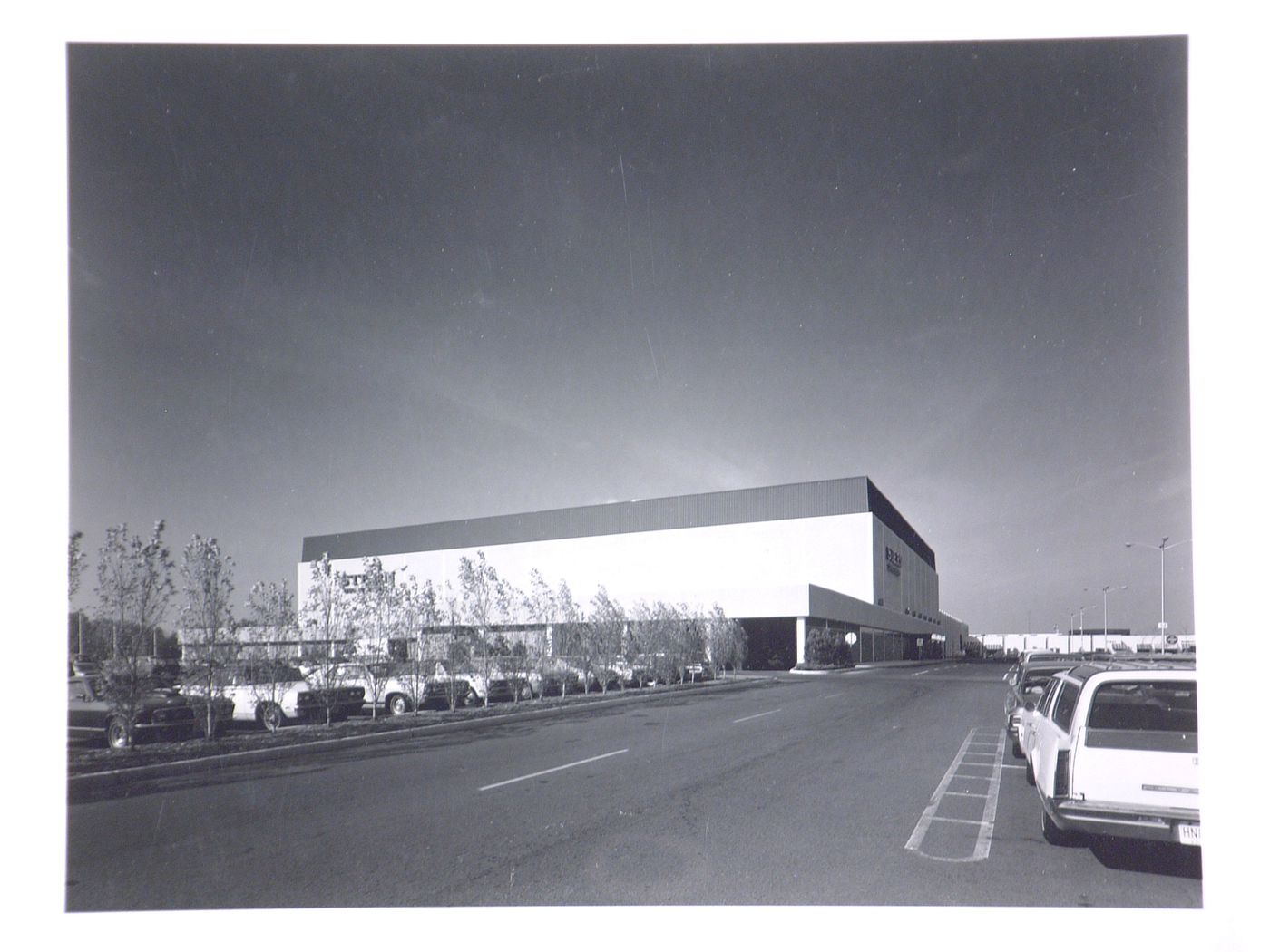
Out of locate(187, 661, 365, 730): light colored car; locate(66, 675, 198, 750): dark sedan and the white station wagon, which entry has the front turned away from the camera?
the white station wagon

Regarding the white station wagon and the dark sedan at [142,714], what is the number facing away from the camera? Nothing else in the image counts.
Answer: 1

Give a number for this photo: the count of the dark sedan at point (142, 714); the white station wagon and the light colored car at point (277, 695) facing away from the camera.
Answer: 1

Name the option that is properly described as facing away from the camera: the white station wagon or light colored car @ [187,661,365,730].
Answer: the white station wagon

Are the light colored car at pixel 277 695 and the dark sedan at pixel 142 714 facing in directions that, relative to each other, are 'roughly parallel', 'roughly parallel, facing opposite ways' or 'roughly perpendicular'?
roughly parallel

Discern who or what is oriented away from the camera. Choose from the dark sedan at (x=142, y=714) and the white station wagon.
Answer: the white station wagon

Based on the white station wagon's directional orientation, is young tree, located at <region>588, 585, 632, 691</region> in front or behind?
in front

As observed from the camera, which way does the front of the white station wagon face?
facing away from the viewer

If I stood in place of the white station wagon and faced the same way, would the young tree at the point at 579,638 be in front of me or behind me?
in front
